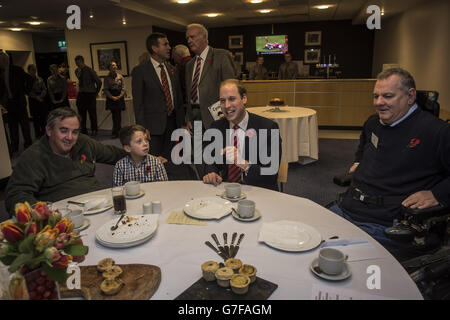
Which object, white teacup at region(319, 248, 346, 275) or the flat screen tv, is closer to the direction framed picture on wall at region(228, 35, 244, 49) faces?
the white teacup

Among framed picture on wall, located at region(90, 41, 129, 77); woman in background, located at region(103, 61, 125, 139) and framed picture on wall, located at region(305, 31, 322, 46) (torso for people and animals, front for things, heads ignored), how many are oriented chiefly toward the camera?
3

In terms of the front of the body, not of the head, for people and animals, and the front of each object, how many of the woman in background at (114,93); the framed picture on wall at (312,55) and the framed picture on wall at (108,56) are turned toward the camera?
3

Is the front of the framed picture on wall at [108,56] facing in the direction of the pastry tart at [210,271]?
yes

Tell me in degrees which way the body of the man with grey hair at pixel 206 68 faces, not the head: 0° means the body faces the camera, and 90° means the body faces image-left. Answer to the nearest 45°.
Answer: approximately 45°

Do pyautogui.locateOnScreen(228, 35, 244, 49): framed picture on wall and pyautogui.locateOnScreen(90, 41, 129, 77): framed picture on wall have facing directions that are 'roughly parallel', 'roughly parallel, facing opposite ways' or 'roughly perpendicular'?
roughly parallel

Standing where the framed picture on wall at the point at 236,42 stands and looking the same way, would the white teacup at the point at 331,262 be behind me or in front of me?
in front

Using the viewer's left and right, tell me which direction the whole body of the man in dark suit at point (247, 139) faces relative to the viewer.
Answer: facing the viewer and to the left of the viewer

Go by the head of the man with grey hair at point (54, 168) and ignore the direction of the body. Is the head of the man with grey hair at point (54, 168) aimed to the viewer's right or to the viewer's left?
to the viewer's right

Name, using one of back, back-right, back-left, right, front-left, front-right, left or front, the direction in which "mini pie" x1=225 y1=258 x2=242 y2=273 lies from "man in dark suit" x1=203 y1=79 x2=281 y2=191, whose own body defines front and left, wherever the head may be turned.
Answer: front-left

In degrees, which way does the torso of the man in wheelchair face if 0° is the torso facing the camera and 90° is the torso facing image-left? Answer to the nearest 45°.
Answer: approximately 45°

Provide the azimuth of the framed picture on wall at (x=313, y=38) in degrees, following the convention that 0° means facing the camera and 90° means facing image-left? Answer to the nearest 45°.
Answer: approximately 0°

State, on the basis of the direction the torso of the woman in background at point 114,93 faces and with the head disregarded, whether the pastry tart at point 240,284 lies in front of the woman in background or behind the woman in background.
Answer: in front

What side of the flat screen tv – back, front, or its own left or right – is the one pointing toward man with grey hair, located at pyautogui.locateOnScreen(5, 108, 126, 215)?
front

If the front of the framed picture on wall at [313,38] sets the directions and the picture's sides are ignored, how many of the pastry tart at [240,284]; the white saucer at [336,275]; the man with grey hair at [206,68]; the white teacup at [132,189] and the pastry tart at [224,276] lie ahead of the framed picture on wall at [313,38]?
5

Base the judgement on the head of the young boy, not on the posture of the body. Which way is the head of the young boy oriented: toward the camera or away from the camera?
toward the camera

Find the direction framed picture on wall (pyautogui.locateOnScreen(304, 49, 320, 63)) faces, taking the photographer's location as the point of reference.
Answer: facing the viewer

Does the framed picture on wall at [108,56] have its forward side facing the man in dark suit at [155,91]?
yes
